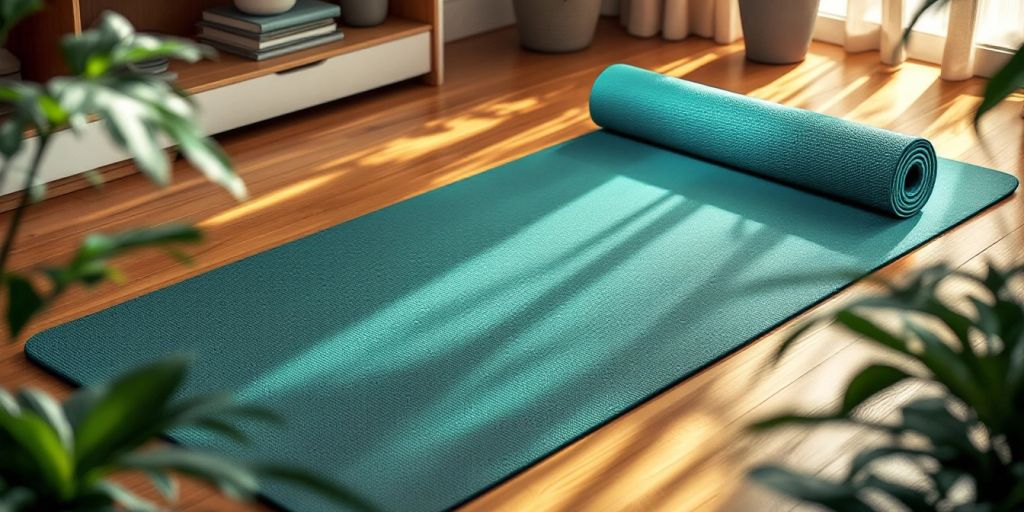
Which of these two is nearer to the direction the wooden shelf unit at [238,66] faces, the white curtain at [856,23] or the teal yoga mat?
the teal yoga mat

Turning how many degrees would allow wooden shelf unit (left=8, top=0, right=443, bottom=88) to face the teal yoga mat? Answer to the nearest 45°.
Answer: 0° — it already faces it

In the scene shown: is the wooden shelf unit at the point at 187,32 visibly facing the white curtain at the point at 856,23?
no

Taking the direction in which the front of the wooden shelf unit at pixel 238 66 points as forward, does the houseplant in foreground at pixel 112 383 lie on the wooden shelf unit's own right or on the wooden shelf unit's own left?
on the wooden shelf unit's own right

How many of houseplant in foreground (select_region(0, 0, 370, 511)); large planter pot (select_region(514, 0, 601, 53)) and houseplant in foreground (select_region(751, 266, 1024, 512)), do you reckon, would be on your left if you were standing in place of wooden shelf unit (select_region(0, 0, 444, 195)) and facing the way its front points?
1

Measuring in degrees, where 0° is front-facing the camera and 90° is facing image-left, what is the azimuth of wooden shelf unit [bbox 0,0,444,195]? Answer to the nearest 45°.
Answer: approximately 315°

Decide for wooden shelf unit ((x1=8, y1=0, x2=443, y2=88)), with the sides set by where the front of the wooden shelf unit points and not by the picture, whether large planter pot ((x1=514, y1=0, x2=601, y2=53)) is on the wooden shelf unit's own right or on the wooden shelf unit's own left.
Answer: on the wooden shelf unit's own left

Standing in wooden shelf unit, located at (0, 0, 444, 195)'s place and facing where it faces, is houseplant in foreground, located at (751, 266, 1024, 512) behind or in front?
in front

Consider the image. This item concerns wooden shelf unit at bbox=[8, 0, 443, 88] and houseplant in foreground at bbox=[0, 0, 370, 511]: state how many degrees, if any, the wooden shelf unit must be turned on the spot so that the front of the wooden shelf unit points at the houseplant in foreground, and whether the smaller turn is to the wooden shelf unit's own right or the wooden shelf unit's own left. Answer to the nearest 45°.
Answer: approximately 45° to the wooden shelf unit's own right

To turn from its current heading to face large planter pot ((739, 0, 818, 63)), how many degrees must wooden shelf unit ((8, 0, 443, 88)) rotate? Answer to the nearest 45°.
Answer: approximately 45° to its left

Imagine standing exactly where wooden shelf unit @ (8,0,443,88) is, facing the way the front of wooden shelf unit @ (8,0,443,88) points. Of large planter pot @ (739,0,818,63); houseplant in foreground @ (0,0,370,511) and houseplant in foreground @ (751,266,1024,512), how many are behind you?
0
